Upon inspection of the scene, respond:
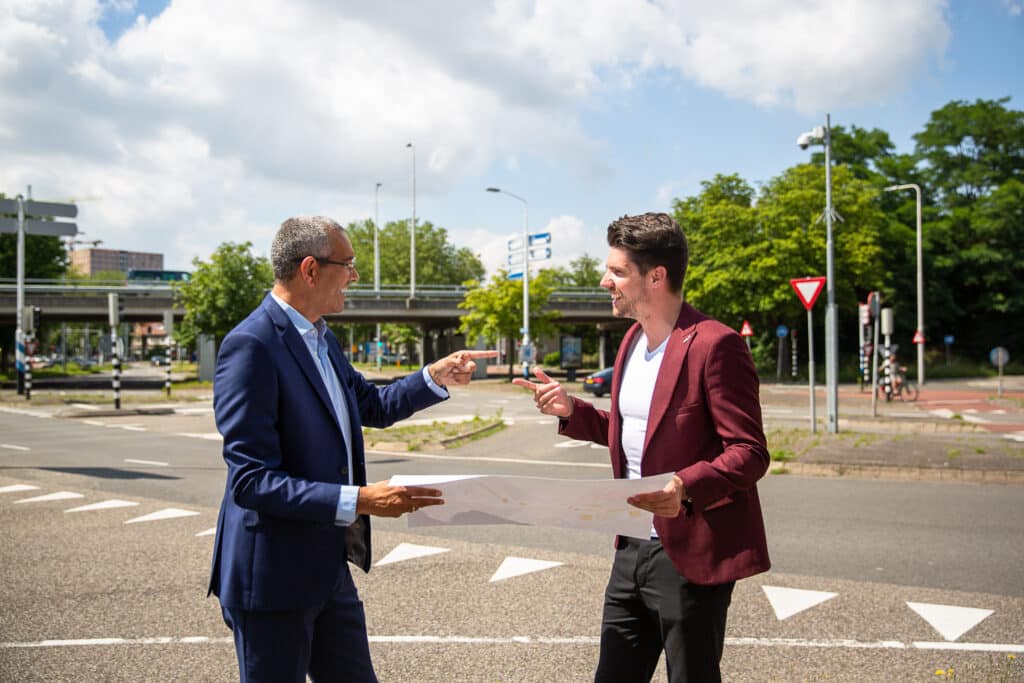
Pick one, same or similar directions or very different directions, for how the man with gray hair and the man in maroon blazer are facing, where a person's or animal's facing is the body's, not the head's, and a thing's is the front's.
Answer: very different directions

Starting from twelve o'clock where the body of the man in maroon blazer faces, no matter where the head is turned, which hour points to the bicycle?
The bicycle is roughly at 5 o'clock from the man in maroon blazer.

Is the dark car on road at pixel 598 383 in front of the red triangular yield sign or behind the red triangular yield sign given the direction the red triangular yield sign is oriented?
behind

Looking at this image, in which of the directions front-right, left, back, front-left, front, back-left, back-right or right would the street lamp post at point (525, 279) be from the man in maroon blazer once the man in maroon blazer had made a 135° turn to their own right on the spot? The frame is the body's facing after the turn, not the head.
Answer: front

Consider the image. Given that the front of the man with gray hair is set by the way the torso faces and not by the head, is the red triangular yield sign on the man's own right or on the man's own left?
on the man's own left

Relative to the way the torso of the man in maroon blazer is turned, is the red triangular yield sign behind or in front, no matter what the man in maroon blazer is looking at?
behind

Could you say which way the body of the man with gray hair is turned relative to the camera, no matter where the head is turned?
to the viewer's right

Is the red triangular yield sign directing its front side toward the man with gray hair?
yes

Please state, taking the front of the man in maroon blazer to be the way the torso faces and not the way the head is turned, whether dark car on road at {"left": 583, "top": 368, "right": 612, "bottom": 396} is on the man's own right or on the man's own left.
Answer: on the man's own right

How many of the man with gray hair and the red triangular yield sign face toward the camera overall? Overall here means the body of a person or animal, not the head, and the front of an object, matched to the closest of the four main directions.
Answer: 1
